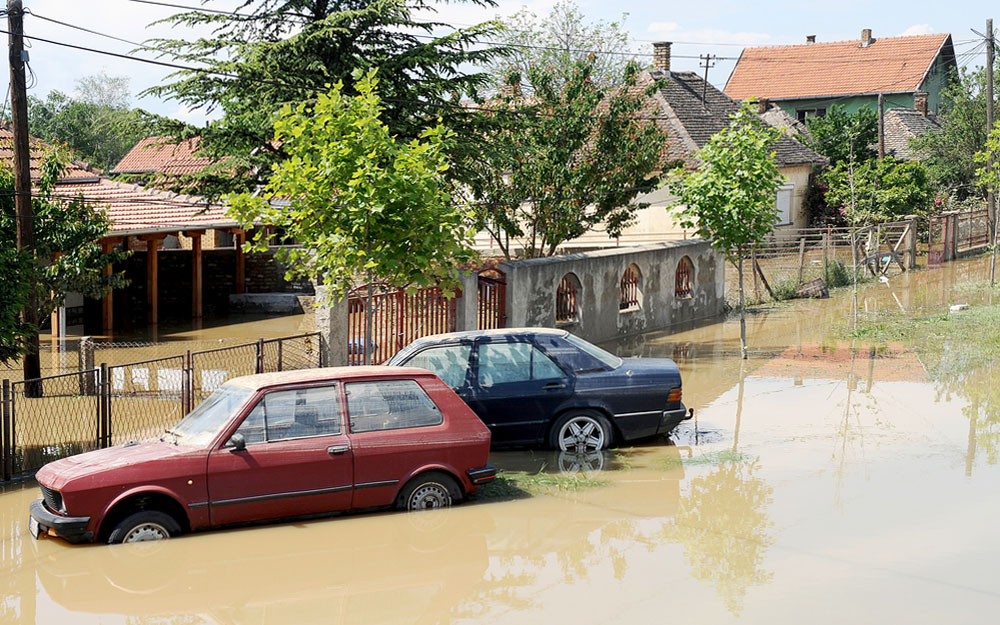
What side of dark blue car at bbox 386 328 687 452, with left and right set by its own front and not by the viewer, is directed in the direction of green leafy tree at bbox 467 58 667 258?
right

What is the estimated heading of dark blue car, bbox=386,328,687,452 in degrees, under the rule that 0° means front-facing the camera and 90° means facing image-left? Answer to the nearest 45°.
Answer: approximately 90°

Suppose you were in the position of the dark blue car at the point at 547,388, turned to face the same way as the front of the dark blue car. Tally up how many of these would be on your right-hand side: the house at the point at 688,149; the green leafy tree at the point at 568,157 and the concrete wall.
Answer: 3

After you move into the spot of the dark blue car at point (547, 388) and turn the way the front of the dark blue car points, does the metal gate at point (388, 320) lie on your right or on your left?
on your right

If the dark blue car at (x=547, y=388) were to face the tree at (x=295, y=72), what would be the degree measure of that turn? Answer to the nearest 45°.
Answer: approximately 45° to its right

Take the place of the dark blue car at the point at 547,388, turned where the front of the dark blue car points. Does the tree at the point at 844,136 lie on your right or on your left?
on your right

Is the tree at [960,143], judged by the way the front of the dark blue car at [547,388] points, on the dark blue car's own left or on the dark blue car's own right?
on the dark blue car's own right
